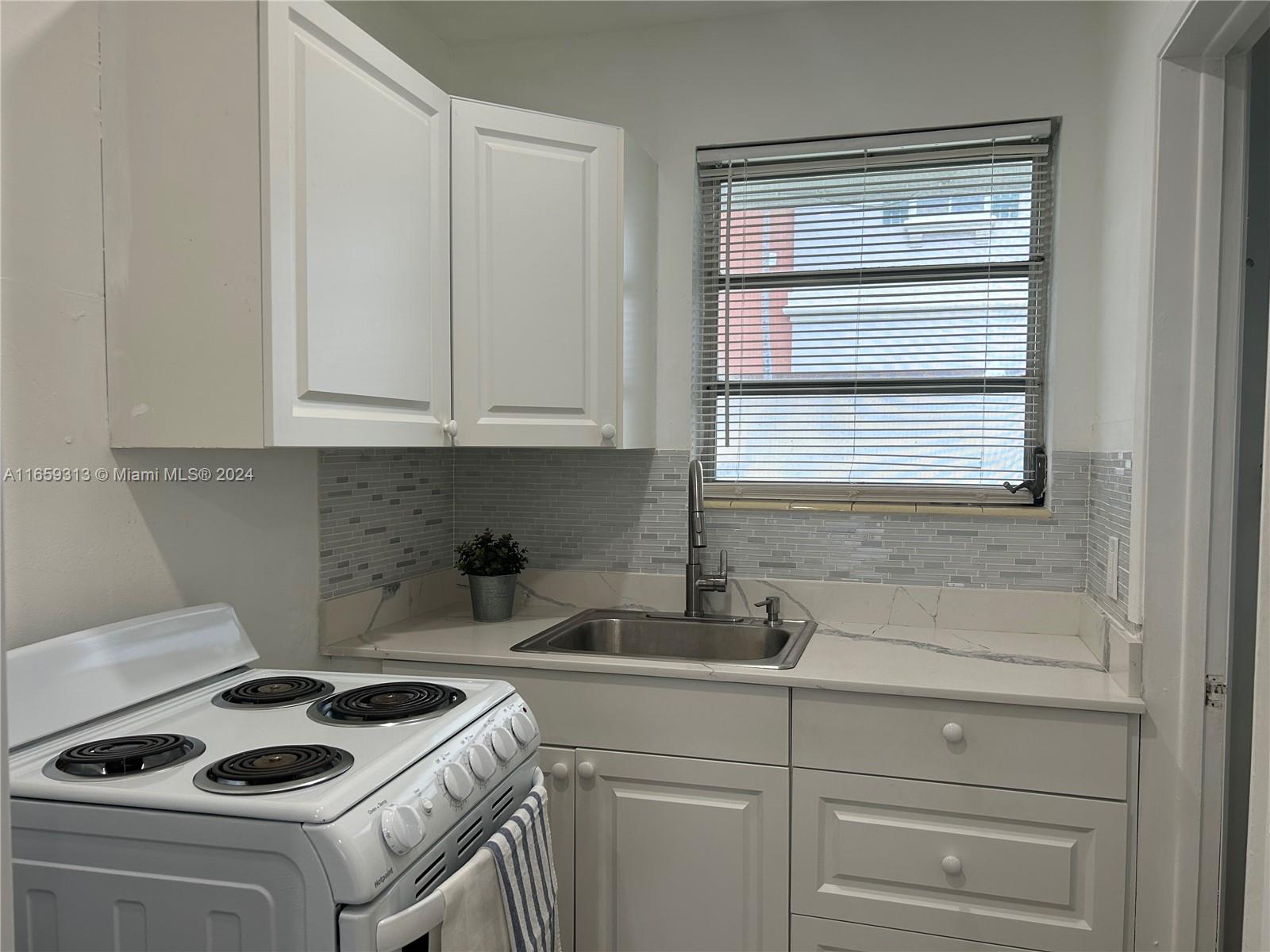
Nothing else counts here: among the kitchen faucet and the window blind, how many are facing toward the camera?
2

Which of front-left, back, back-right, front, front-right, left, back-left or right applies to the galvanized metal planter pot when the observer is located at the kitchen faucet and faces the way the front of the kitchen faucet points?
right

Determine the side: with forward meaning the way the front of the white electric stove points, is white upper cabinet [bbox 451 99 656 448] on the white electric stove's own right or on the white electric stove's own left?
on the white electric stove's own left

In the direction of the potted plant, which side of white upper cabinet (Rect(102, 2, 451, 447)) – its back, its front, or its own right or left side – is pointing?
left

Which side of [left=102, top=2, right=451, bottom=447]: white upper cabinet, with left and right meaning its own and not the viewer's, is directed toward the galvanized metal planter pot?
left

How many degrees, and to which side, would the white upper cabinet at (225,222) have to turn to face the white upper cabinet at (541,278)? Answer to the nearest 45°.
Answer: approximately 90° to its left

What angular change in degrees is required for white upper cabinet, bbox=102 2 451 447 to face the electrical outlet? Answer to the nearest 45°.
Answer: approximately 45° to its left

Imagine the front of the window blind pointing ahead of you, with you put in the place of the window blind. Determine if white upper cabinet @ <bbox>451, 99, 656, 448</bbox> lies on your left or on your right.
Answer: on your right

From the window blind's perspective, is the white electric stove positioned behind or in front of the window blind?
in front

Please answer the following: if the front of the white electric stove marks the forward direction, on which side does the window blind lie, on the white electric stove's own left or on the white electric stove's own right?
on the white electric stove's own left
